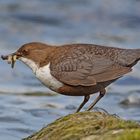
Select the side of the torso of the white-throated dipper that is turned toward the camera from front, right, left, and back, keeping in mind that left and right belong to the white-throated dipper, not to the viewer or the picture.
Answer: left
